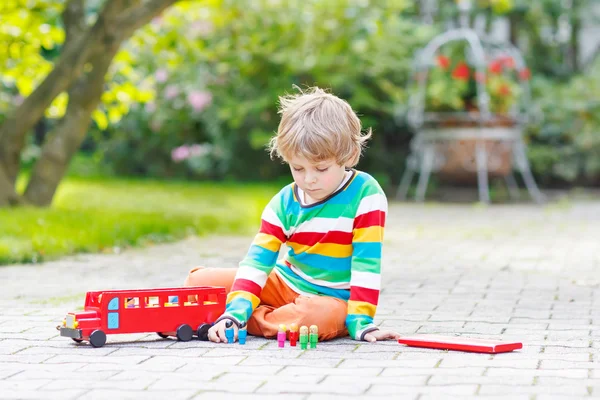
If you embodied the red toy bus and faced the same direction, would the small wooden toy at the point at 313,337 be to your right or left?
on your left

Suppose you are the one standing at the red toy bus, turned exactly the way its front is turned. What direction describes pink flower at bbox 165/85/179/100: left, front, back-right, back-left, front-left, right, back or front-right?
back-right

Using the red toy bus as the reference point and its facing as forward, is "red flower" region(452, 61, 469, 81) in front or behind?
behind

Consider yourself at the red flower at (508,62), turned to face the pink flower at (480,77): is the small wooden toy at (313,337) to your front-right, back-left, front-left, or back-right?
front-left

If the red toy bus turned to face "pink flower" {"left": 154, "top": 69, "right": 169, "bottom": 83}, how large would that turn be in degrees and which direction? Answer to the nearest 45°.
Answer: approximately 135° to its right

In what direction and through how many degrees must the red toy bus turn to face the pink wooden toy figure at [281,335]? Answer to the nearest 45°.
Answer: approximately 135° to its left

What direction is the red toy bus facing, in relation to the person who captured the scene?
facing the viewer and to the left of the viewer

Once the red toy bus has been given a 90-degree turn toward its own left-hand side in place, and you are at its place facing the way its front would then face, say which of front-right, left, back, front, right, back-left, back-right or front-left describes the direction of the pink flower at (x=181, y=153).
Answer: back-left

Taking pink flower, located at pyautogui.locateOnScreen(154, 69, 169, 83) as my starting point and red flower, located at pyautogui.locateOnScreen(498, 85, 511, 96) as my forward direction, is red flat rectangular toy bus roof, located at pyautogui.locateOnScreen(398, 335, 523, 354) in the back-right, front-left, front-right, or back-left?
front-right

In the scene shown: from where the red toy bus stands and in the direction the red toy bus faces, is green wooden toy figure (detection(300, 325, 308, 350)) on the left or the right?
on its left
